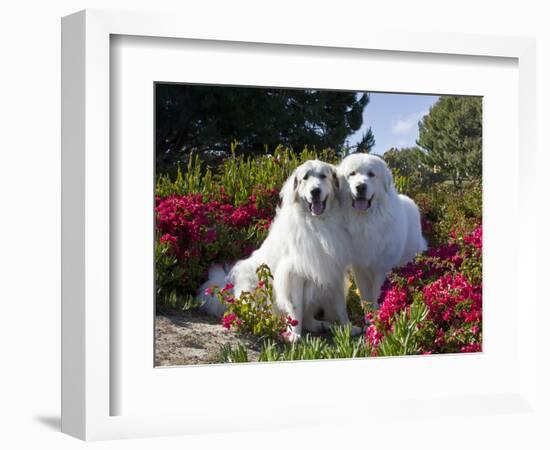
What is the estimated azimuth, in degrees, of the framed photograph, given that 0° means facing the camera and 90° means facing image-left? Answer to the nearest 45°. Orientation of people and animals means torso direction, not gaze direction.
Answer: approximately 315°
